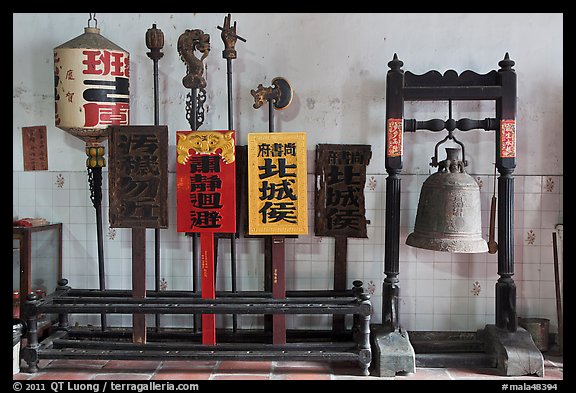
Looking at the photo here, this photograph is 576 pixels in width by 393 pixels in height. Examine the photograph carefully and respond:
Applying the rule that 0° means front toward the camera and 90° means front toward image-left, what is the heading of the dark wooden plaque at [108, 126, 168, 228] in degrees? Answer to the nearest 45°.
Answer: approximately 0°

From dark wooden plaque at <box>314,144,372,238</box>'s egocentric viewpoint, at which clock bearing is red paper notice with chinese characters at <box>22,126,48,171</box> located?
red paper notice with chinese characters at <box>22,126,48,171</box> is roughly at 3 o'clock from dark wooden plaque at <box>314,144,372,238</box>.

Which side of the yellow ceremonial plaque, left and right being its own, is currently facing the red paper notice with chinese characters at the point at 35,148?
right

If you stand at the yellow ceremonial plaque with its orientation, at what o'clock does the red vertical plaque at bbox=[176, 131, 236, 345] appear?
The red vertical plaque is roughly at 3 o'clock from the yellow ceremonial plaque.
